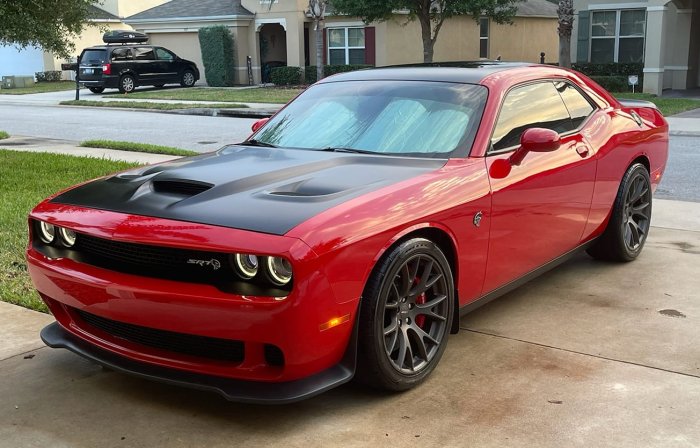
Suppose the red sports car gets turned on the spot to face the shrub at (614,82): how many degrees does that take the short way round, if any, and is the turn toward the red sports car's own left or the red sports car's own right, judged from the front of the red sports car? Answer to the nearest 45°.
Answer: approximately 135° to the red sports car's own right

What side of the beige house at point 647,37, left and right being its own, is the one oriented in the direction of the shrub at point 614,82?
front

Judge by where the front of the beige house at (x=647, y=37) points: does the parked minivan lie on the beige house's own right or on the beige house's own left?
on the beige house's own right

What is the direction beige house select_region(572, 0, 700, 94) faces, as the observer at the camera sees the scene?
facing the viewer

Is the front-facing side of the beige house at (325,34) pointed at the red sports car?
yes

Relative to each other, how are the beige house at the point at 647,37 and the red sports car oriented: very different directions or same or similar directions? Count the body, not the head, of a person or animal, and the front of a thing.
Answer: same or similar directions

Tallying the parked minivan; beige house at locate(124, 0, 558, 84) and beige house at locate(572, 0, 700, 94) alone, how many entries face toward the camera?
2

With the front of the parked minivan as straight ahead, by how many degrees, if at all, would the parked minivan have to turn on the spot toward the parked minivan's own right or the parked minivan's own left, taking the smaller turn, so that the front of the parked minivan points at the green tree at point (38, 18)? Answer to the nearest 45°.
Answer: approximately 135° to the parked minivan's own right

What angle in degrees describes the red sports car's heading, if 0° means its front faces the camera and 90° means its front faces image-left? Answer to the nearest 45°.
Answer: approximately 45°

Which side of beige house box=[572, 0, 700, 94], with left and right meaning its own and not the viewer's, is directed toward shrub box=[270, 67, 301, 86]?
right

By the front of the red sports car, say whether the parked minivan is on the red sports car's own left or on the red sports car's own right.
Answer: on the red sports car's own right

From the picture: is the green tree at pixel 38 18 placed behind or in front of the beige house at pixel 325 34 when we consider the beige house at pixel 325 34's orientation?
in front

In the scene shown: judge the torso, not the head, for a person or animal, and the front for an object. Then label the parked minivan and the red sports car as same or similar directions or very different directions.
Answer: very different directions

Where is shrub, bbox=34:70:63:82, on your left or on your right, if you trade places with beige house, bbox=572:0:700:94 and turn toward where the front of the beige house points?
on your right

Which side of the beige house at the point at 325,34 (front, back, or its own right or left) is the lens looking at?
front

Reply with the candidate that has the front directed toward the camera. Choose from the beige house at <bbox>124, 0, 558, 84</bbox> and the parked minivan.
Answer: the beige house
